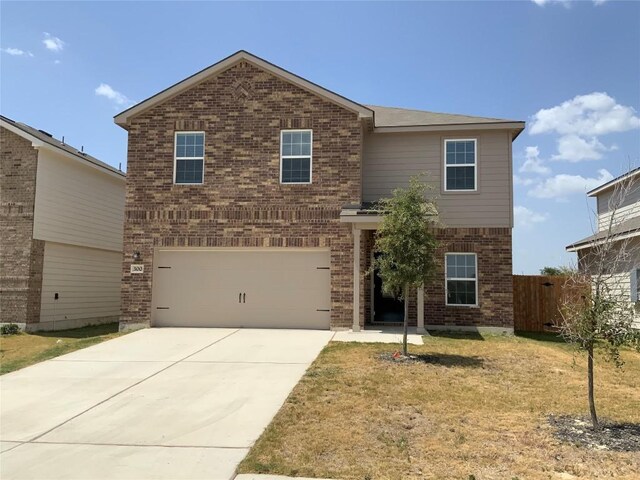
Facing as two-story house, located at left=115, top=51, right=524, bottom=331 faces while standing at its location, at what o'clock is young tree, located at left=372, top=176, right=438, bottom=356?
The young tree is roughly at 11 o'clock from the two-story house.

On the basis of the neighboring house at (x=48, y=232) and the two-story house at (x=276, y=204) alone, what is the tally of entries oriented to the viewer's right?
0

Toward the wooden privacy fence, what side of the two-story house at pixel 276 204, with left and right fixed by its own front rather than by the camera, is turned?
left

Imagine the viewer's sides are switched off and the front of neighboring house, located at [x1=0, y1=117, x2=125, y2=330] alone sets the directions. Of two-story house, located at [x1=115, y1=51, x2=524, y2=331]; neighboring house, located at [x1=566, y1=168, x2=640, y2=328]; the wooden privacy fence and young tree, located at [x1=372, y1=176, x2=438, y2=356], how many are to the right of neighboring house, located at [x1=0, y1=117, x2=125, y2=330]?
0

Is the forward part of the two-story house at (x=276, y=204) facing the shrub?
no

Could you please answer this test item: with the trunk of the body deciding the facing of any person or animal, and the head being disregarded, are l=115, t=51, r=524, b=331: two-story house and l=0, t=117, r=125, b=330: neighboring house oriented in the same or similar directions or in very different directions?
same or similar directions

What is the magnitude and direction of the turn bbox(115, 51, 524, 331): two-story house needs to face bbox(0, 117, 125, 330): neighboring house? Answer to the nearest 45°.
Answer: approximately 90° to its right

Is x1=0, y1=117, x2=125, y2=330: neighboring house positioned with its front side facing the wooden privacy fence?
no

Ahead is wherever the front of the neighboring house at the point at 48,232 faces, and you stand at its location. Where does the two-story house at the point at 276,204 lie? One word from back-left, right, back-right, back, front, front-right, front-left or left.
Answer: left

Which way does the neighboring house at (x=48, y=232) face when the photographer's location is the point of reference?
facing the viewer and to the left of the viewer

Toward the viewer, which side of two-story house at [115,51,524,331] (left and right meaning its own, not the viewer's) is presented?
front

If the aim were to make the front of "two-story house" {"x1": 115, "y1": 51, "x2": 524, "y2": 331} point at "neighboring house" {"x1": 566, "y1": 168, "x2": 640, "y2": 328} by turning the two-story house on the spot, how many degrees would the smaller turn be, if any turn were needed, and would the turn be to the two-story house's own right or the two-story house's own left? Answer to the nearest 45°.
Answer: approximately 90° to the two-story house's own left

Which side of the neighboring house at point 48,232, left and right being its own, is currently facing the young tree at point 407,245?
left

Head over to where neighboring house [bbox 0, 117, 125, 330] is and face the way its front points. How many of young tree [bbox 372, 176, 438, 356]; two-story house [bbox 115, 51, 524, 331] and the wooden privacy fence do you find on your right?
0

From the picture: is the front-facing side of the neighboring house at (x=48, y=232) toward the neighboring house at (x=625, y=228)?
no

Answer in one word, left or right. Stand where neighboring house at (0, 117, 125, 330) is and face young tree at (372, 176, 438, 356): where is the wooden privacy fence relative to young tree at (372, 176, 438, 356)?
left
